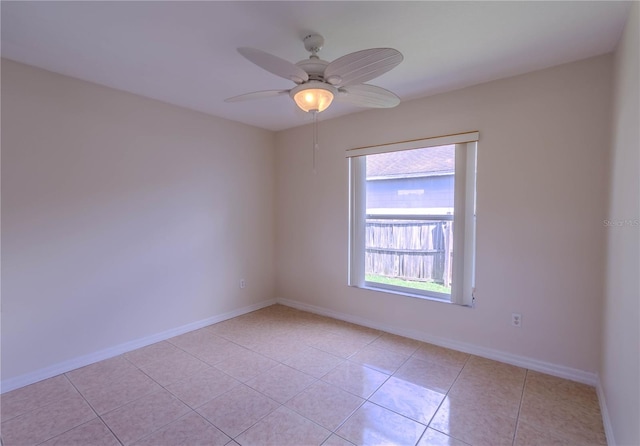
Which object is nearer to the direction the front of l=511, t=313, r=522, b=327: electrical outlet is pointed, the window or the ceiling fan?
the ceiling fan

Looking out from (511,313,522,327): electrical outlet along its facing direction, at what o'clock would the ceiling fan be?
The ceiling fan is roughly at 1 o'clock from the electrical outlet.

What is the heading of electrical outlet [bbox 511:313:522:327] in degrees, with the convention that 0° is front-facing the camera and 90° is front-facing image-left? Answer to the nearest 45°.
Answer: approximately 0°

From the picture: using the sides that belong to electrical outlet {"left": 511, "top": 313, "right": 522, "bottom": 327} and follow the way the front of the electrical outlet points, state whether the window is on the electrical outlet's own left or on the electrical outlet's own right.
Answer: on the electrical outlet's own right

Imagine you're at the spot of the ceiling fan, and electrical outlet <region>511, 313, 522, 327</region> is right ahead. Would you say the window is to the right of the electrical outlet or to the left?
left
